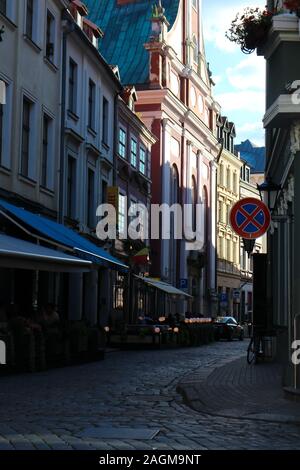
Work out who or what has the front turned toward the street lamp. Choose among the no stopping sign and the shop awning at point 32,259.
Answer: the shop awning

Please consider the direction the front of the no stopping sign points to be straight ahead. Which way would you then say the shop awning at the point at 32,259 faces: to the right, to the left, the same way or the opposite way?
to the left

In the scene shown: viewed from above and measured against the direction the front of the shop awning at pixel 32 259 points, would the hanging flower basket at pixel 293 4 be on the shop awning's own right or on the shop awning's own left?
on the shop awning's own right

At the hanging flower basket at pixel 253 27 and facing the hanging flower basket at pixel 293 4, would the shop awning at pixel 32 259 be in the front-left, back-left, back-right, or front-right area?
back-right

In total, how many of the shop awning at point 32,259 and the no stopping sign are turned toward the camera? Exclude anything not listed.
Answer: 1

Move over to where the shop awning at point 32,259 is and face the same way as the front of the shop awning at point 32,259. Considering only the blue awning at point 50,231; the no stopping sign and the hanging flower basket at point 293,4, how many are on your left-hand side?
1

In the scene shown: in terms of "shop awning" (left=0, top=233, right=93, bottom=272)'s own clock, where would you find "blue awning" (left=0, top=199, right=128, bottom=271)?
The blue awning is roughly at 9 o'clock from the shop awning.

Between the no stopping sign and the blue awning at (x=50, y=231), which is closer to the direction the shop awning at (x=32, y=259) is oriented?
the no stopping sign

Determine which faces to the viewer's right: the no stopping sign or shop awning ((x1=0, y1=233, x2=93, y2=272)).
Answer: the shop awning

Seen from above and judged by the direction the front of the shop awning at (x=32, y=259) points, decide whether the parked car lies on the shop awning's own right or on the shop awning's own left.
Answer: on the shop awning's own left

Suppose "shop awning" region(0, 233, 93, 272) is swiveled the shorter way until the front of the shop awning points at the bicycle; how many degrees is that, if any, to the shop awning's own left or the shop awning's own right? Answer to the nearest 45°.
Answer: approximately 45° to the shop awning's own left

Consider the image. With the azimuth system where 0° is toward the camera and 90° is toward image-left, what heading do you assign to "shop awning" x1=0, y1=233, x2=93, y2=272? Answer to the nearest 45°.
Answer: approximately 270°
